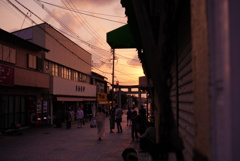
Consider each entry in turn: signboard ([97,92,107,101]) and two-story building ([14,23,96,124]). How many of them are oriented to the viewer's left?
0

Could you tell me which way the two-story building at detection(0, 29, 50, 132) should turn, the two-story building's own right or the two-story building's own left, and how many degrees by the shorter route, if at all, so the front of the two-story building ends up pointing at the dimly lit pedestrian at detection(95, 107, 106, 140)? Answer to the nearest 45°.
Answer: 0° — it already faces them

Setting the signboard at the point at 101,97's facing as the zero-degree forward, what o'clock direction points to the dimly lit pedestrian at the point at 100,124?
The dimly lit pedestrian is roughly at 12 o'clock from the signboard.

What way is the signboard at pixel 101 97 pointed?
toward the camera

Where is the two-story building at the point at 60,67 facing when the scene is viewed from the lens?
facing the viewer and to the right of the viewer

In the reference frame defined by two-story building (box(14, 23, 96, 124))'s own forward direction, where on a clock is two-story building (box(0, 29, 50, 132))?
two-story building (box(0, 29, 50, 132)) is roughly at 2 o'clock from two-story building (box(14, 23, 96, 124)).

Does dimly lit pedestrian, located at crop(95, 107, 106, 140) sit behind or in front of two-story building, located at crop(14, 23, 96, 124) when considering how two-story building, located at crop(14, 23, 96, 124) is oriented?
in front

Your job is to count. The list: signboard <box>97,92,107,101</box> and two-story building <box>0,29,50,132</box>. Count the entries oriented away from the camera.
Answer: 0

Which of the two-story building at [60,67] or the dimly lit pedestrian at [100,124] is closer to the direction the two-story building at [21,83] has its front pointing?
the dimly lit pedestrian

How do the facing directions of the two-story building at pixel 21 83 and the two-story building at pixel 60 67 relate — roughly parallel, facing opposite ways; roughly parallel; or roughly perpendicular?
roughly parallel

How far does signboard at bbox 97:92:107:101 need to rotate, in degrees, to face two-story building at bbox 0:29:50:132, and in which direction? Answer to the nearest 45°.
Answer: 0° — it already faces it

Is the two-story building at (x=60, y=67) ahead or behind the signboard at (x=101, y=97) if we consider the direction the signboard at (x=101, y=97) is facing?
ahead

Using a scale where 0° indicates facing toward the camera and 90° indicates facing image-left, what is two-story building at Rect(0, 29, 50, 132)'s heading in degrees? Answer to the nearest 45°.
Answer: approximately 315°

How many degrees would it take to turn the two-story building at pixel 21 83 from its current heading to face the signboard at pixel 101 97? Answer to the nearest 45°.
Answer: approximately 90° to its left

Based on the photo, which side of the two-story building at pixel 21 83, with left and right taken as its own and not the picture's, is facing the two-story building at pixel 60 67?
left
